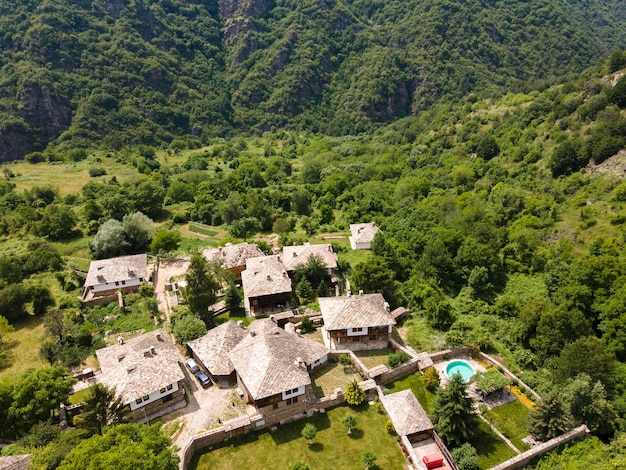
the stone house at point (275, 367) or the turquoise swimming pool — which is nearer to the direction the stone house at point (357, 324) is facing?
the stone house

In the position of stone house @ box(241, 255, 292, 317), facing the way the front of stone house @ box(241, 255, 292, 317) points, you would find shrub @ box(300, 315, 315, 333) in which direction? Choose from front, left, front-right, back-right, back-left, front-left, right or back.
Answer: front-left

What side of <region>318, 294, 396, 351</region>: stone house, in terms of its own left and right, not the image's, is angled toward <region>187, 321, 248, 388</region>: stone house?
right

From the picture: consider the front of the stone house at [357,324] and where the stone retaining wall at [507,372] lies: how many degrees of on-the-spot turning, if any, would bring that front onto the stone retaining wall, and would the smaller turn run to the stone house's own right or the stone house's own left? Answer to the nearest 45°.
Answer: approximately 90° to the stone house's own left

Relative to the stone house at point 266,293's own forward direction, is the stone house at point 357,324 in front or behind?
in front

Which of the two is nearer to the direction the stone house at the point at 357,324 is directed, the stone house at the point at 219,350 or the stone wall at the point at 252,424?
the stone wall

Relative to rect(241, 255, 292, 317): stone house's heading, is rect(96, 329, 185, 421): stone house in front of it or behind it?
in front

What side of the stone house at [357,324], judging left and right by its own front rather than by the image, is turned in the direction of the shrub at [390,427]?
front

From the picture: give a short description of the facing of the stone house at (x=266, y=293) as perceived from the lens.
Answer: facing the viewer

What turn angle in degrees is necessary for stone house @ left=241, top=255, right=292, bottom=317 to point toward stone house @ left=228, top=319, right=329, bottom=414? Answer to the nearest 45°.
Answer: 0° — it already faces it

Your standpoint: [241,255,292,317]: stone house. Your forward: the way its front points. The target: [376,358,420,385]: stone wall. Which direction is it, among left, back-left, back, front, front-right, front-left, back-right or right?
front-left

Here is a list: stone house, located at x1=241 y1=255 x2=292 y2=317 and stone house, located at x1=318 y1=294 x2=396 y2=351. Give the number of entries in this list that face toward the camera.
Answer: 2

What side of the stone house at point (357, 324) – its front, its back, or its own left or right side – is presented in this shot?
front
